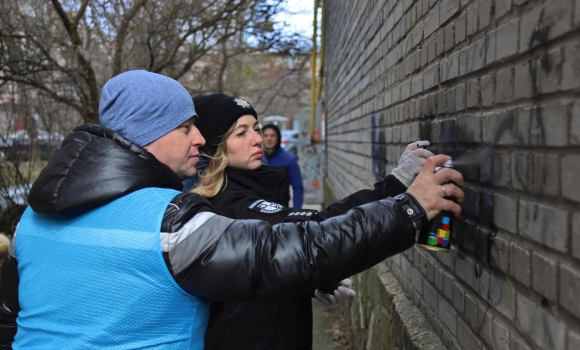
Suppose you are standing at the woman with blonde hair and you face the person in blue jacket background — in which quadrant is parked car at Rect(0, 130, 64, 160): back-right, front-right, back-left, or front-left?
front-left

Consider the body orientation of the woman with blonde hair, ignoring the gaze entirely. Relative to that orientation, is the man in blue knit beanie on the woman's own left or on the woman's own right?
on the woman's own right

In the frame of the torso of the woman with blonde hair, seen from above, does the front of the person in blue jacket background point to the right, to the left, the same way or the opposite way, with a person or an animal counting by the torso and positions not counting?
to the right

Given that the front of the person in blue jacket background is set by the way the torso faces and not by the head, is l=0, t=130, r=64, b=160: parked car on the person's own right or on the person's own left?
on the person's own right

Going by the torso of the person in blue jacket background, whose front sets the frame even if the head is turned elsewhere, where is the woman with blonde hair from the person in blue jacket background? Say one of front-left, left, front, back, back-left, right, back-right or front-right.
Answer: front

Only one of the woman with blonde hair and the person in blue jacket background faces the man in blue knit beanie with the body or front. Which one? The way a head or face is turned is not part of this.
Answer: the person in blue jacket background

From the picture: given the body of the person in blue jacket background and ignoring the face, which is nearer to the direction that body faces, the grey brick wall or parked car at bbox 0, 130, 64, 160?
the grey brick wall

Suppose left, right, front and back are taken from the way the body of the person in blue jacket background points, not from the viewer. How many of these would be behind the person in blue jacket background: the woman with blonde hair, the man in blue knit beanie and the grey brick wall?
0

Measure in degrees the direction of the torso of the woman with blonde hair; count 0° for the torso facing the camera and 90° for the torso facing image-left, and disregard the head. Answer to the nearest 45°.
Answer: approximately 270°

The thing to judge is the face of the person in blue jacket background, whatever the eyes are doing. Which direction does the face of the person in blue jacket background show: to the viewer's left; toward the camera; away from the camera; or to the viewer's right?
toward the camera

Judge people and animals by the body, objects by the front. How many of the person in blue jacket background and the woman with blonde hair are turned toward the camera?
1

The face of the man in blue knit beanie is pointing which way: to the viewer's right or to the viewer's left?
to the viewer's right

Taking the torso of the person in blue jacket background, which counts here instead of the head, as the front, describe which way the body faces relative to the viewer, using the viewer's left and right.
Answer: facing the viewer

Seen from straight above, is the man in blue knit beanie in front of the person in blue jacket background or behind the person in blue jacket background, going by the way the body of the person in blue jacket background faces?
in front
